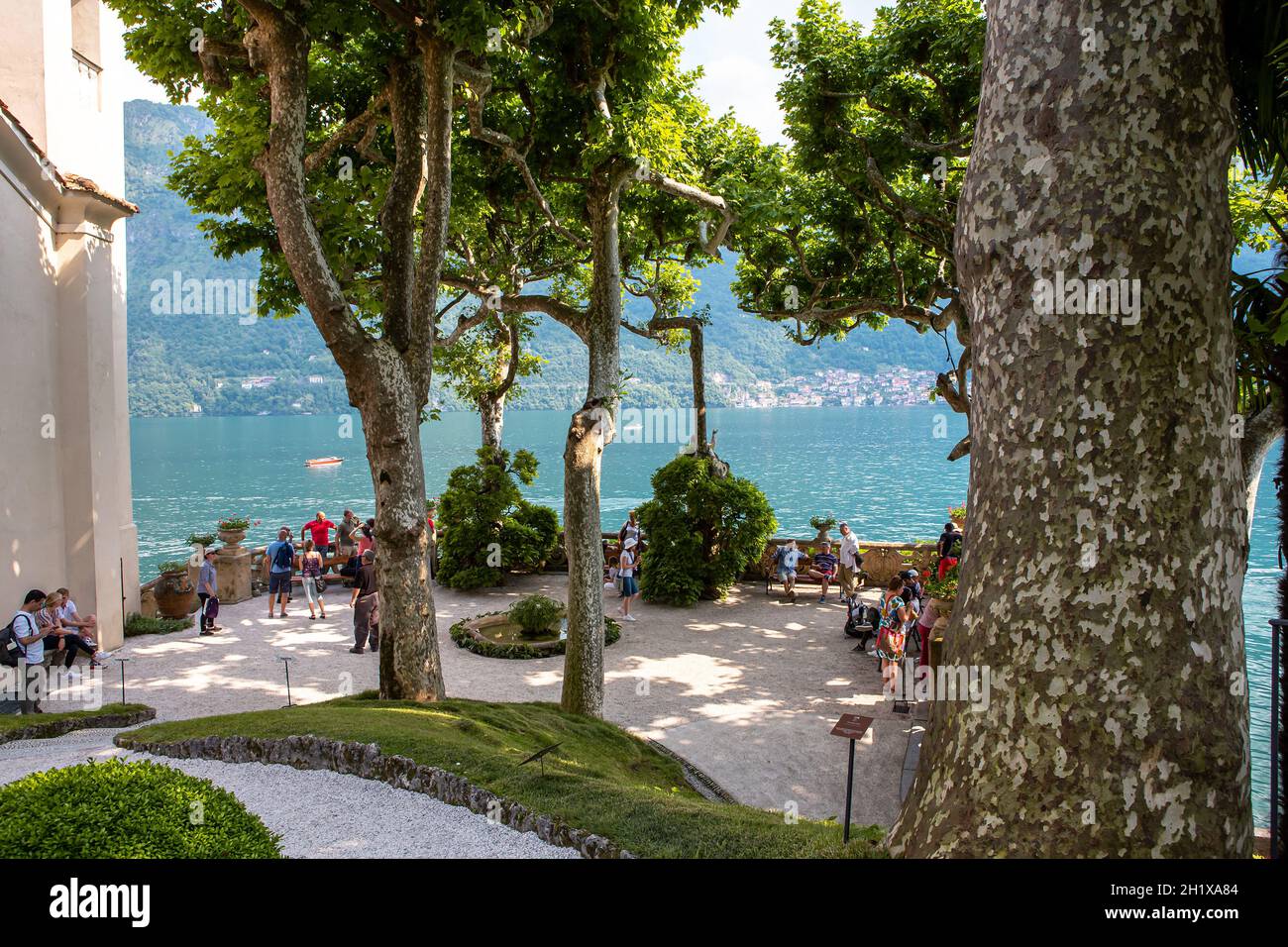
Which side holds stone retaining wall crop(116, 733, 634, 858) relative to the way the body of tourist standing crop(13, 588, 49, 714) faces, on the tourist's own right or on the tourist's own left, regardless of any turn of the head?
on the tourist's own right

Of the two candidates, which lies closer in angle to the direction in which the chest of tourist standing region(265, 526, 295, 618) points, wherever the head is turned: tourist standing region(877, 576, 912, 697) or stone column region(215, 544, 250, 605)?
the stone column

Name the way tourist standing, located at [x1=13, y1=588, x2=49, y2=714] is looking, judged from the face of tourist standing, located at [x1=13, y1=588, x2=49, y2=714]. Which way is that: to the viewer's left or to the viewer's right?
to the viewer's right

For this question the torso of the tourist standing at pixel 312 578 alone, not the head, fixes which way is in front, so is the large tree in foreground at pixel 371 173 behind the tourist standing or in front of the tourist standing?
behind

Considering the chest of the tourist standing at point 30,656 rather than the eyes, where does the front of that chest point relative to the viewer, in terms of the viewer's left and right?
facing to the right of the viewer

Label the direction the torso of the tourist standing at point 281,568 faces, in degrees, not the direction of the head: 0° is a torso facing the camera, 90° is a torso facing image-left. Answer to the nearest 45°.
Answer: approximately 180°

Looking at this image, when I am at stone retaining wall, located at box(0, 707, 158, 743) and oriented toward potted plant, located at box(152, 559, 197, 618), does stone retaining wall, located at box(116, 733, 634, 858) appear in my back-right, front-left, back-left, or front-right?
back-right

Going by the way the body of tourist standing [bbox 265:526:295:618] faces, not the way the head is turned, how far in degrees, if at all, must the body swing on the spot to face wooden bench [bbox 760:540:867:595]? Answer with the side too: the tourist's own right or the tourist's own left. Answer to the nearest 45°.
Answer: approximately 90° to the tourist's own right

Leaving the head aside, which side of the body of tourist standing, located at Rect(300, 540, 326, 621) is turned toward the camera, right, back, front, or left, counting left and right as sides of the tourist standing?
back
